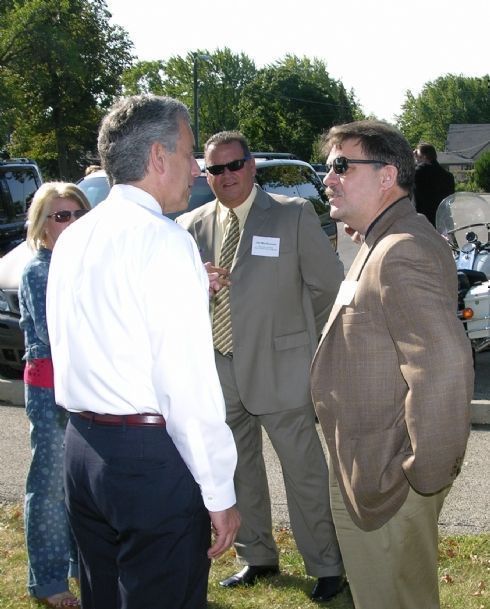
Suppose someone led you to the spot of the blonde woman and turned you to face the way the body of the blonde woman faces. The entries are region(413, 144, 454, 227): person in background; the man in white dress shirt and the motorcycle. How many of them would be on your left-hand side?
2

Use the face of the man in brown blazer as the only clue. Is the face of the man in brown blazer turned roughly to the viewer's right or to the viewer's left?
to the viewer's left

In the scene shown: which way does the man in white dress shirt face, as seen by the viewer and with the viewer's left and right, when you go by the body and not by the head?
facing away from the viewer and to the right of the viewer

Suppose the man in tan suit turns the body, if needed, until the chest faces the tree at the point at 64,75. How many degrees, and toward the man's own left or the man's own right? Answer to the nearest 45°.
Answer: approximately 135° to the man's own right

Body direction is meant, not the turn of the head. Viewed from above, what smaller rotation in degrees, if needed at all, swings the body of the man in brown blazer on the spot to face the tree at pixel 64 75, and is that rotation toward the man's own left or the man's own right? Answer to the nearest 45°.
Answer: approximately 90° to the man's own right

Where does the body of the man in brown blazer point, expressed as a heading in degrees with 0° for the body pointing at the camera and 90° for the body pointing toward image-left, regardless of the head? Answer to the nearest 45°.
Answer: approximately 90°
